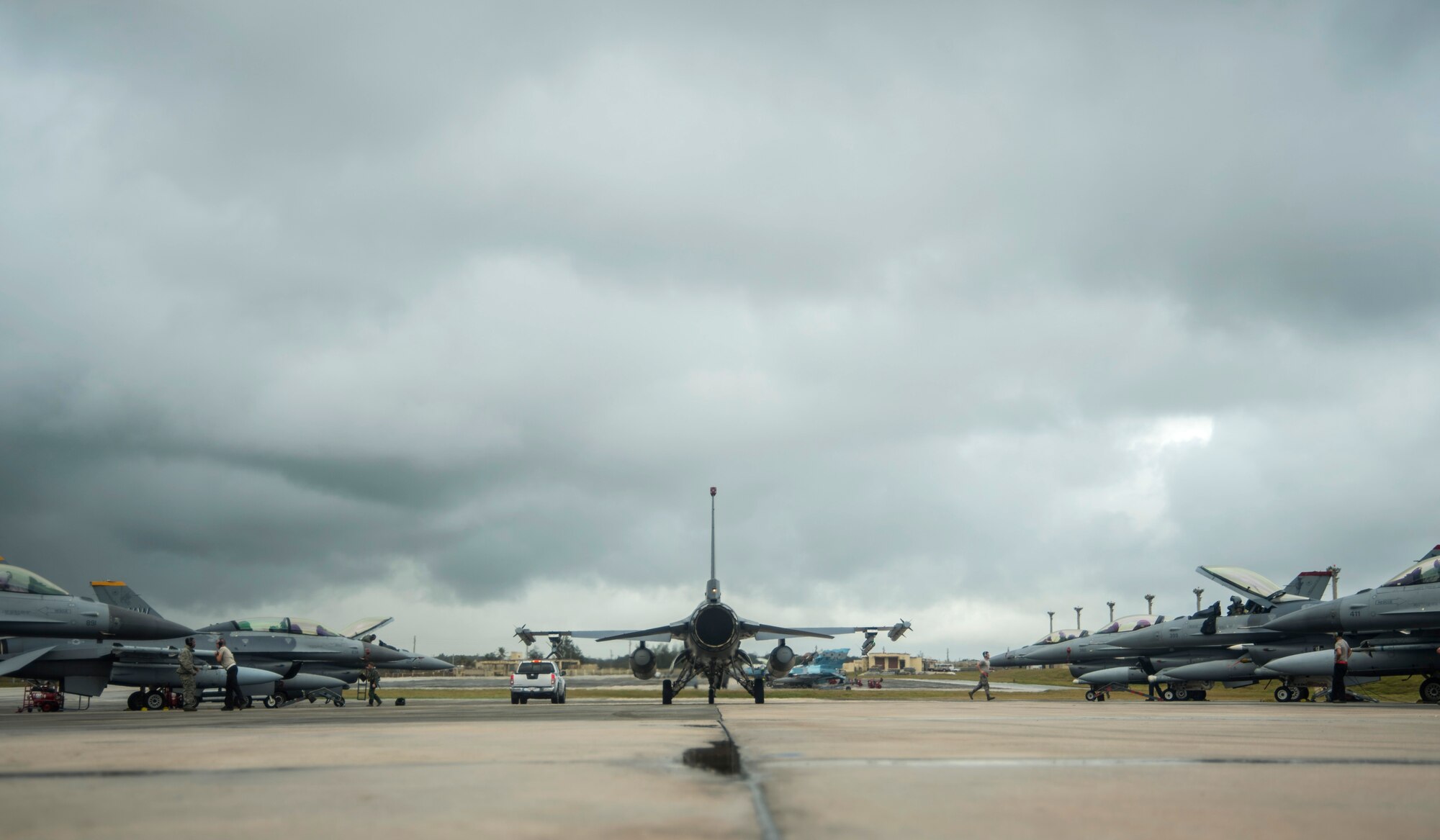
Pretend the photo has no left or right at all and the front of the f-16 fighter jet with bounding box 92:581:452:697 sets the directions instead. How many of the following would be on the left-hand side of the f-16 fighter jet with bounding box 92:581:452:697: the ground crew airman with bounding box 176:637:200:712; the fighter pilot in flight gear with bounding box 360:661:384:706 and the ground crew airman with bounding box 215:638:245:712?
0

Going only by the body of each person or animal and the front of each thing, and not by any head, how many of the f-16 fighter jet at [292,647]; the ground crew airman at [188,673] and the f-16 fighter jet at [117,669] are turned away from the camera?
0

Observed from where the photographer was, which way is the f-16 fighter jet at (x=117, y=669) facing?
facing to the right of the viewer

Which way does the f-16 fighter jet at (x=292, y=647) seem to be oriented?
to the viewer's right

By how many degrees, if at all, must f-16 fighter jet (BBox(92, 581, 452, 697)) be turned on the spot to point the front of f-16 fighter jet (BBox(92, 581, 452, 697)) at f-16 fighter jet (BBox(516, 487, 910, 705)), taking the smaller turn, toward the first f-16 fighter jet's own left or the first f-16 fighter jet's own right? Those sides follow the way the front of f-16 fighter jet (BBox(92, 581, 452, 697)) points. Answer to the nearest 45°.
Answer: approximately 45° to the first f-16 fighter jet's own right

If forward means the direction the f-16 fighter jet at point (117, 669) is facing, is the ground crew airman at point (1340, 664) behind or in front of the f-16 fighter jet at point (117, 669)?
in front

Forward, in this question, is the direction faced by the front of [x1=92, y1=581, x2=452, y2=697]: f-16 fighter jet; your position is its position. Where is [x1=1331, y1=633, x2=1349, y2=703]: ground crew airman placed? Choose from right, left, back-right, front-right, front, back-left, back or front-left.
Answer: front-right

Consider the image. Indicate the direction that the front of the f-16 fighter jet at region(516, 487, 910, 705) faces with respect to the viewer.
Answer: facing away from the viewer

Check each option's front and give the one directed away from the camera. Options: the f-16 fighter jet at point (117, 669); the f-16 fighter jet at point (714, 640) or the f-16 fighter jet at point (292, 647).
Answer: the f-16 fighter jet at point (714, 640)

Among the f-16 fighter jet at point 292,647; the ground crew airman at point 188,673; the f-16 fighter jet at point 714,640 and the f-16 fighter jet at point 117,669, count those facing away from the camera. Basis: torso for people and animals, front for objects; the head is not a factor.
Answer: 1

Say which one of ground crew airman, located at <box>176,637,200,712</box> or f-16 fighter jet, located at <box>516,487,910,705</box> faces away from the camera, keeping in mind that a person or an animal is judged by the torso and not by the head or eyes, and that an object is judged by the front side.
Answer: the f-16 fighter jet
